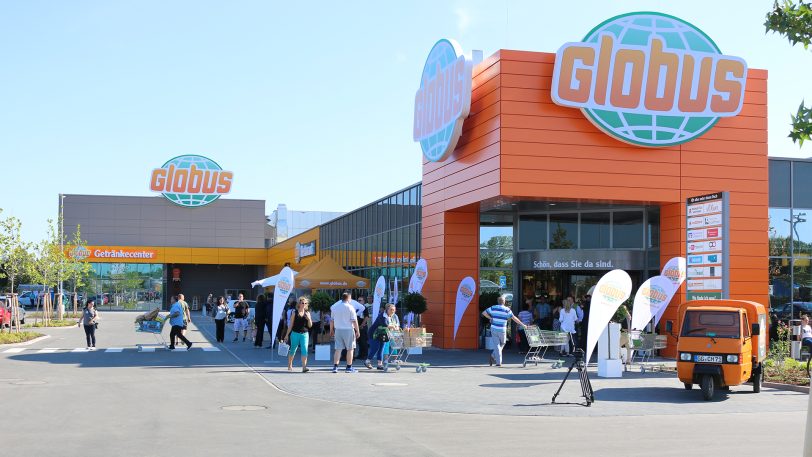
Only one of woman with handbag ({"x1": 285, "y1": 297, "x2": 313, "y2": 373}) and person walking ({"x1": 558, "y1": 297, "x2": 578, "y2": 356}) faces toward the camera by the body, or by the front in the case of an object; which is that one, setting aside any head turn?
the woman with handbag

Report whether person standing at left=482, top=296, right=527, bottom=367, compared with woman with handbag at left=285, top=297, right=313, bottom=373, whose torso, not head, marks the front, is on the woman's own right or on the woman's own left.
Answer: on the woman's own left

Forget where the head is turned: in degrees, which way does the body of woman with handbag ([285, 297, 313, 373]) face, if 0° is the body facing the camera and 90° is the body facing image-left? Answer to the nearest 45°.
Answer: approximately 0°

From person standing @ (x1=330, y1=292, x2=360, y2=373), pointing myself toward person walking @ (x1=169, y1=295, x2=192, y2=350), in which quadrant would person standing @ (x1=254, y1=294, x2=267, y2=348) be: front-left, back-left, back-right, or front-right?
front-right

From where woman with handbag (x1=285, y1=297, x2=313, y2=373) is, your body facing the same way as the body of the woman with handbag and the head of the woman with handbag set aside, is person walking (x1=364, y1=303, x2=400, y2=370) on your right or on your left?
on your left

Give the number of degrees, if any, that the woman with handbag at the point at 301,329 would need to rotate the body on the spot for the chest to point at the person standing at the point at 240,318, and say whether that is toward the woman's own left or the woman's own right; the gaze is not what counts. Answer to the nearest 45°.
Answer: approximately 180°

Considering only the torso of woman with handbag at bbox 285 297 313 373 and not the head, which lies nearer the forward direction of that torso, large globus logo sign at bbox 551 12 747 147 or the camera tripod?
the camera tripod
